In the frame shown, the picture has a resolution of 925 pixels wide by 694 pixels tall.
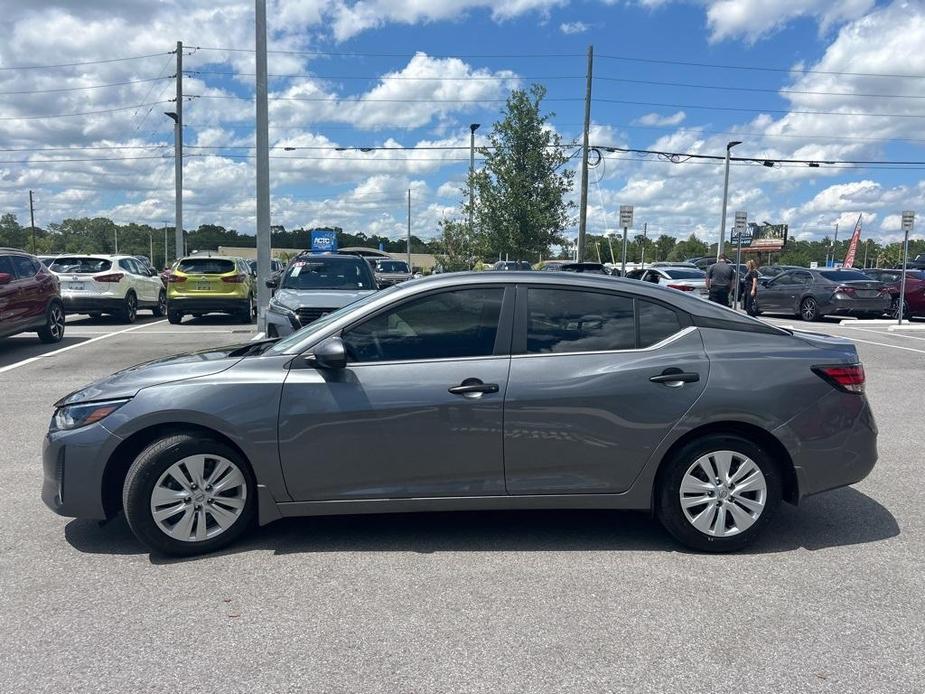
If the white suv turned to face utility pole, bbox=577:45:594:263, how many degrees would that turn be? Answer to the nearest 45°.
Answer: approximately 45° to its right

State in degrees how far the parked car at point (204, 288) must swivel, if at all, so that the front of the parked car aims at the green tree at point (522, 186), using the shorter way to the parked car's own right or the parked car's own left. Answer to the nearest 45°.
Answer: approximately 45° to the parked car's own right

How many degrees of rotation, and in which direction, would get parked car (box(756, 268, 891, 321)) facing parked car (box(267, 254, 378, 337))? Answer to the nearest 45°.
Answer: approximately 90° to its left

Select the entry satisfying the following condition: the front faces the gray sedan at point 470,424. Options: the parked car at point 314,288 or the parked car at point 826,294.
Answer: the parked car at point 314,288

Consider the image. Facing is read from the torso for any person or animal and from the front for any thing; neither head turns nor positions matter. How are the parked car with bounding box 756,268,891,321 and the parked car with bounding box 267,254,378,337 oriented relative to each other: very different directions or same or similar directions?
very different directions

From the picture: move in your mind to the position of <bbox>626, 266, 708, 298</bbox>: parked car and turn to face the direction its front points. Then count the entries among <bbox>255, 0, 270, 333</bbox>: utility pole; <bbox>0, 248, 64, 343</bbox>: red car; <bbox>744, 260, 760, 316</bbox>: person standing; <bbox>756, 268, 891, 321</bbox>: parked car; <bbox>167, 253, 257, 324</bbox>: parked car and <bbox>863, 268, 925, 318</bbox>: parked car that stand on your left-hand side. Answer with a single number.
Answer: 3

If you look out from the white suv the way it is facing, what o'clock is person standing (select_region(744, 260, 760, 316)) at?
The person standing is roughly at 2 o'clock from the white suv.

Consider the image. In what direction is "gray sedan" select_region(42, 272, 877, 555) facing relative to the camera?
to the viewer's left
